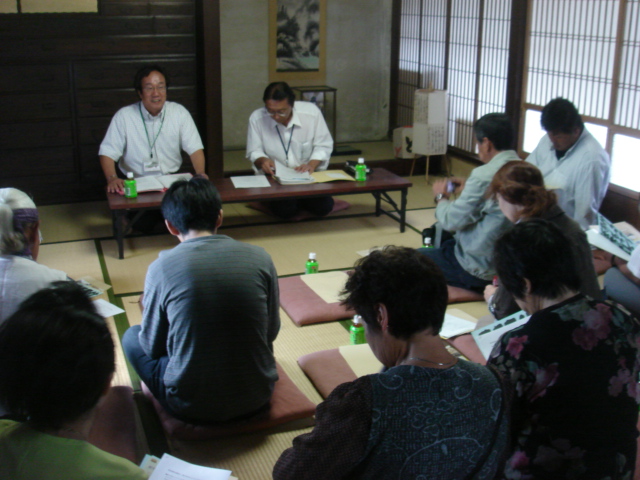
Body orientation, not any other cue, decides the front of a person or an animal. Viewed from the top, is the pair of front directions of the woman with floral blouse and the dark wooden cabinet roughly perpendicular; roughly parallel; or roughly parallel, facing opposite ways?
roughly parallel, facing opposite ways

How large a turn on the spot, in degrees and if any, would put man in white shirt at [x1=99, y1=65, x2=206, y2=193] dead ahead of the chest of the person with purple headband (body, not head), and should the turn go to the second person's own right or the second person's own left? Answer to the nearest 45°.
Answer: approximately 45° to the second person's own left

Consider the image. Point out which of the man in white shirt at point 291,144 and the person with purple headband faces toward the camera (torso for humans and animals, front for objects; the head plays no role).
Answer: the man in white shirt

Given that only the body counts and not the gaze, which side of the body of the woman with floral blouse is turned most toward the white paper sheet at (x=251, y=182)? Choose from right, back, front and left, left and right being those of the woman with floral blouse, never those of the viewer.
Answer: front

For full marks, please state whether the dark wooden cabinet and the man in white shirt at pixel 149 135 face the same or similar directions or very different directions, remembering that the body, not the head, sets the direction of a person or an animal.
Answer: same or similar directions

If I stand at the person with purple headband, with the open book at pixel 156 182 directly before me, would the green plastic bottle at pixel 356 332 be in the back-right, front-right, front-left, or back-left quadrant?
front-right

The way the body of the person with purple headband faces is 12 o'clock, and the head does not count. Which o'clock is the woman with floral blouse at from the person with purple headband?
The woman with floral blouse is roughly at 3 o'clock from the person with purple headband.

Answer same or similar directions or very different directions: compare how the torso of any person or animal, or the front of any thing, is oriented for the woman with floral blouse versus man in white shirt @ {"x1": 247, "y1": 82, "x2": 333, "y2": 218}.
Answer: very different directions

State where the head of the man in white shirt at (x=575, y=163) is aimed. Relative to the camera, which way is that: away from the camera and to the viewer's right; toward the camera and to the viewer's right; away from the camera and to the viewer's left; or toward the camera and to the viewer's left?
toward the camera and to the viewer's left

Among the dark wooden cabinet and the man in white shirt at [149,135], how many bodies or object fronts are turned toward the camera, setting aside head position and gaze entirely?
2

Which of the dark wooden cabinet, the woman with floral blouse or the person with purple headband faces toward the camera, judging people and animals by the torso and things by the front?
the dark wooden cabinet

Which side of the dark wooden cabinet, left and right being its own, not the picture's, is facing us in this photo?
front

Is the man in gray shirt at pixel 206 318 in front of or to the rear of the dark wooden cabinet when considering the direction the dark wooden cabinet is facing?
in front

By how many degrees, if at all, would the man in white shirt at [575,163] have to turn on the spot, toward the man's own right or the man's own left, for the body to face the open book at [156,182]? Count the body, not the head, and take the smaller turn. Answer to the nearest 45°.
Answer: approximately 45° to the man's own right

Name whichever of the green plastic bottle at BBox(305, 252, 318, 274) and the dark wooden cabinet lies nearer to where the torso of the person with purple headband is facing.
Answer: the green plastic bottle

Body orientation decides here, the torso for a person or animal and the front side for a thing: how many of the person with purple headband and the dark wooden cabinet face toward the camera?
1

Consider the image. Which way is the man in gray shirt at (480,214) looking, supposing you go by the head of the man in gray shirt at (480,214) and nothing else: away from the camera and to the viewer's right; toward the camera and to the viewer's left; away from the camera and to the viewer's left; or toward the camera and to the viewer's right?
away from the camera and to the viewer's left

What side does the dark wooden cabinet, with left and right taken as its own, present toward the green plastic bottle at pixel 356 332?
front

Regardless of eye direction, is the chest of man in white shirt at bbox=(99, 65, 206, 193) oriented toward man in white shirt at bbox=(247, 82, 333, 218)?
no

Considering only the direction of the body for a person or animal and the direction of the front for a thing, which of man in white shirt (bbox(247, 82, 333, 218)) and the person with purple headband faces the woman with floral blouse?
the man in white shirt

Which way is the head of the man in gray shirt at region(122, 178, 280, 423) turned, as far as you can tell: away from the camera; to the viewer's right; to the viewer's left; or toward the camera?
away from the camera

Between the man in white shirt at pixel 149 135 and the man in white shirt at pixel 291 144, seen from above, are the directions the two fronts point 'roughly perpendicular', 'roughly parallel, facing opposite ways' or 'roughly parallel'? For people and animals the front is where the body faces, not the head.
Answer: roughly parallel

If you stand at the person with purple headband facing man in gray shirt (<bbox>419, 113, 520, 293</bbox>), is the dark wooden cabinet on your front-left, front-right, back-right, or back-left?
front-left
